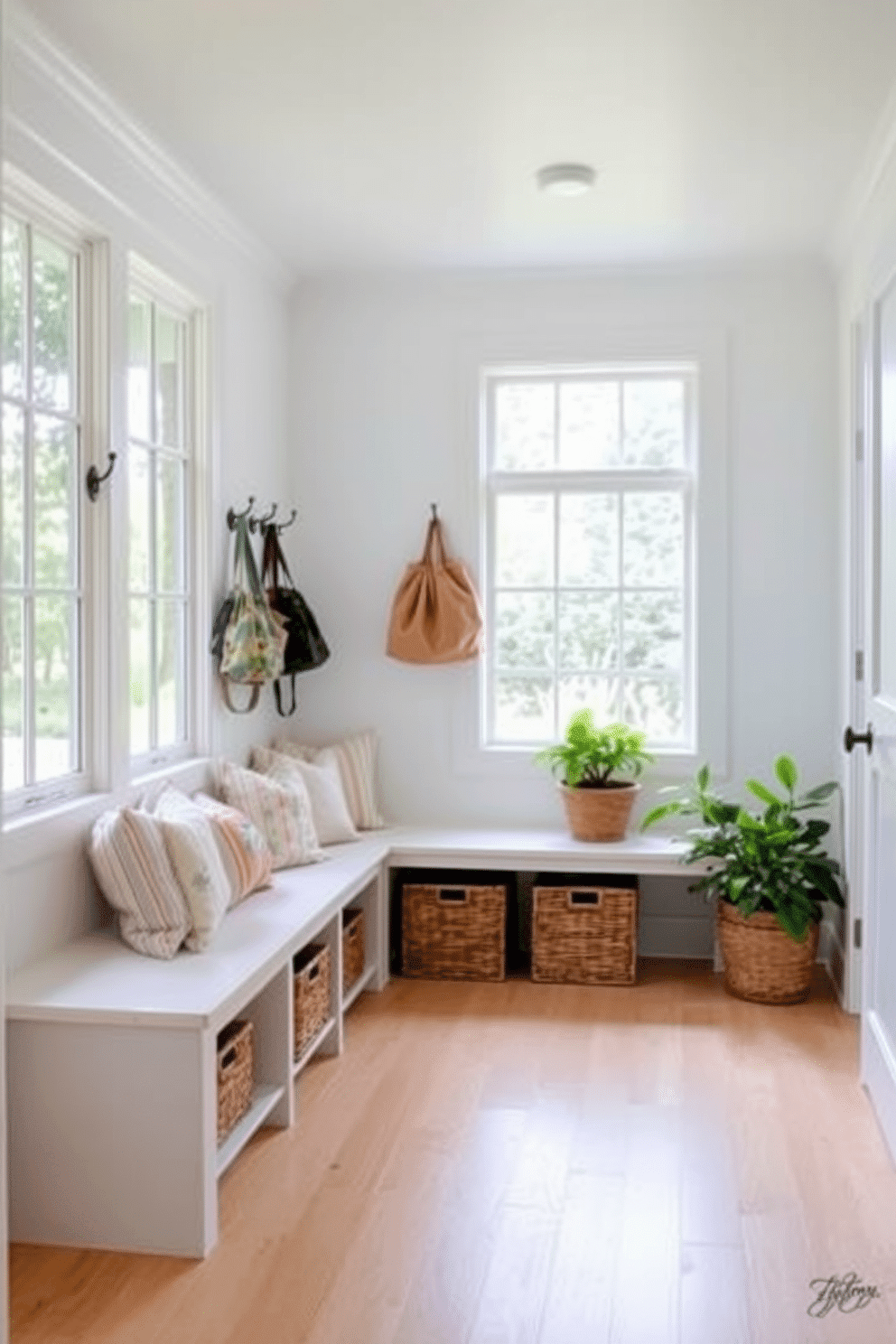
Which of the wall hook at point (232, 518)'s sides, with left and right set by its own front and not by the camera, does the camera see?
right

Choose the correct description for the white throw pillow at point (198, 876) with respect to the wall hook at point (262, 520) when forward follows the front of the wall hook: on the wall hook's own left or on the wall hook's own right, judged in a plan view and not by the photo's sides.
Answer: on the wall hook's own right

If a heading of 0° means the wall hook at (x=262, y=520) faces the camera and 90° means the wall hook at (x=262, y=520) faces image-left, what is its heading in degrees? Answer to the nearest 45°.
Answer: approximately 270°
